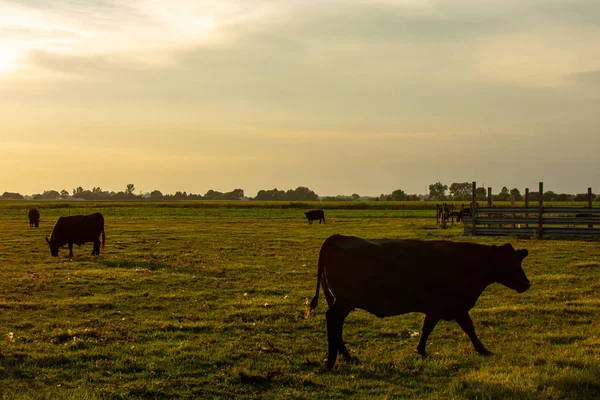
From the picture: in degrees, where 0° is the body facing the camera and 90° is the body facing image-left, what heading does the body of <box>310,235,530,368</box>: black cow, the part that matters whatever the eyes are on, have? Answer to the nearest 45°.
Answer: approximately 270°

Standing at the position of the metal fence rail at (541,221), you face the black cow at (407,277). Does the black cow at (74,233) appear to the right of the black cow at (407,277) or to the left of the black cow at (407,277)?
right

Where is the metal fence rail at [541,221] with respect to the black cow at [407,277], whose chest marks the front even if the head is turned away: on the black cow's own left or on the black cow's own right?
on the black cow's own left

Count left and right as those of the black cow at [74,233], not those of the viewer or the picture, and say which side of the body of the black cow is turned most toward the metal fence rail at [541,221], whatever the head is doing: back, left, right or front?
back

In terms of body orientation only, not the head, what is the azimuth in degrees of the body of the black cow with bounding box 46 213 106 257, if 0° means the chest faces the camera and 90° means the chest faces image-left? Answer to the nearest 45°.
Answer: approximately 90°

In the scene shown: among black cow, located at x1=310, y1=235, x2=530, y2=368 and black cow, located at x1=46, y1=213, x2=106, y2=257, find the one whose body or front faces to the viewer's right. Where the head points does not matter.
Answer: black cow, located at x1=310, y1=235, x2=530, y2=368

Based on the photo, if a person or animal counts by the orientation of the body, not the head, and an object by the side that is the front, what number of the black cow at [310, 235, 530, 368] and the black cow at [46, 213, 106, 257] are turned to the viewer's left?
1

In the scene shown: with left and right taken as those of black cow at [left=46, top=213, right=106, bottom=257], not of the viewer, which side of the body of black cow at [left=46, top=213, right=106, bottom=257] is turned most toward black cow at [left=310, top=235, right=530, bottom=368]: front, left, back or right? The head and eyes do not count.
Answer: left

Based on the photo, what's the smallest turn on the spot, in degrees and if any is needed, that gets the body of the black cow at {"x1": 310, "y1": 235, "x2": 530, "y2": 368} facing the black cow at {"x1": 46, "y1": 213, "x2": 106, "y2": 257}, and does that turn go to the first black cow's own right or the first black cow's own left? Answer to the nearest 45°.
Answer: approximately 135° to the first black cow's own left
